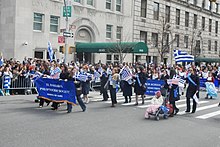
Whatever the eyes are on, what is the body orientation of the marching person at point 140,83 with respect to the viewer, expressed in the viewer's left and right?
facing the viewer and to the left of the viewer

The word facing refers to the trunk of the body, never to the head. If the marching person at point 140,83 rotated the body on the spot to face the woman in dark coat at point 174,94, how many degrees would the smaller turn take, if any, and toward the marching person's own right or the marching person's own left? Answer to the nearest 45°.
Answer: approximately 90° to the marching person's own left

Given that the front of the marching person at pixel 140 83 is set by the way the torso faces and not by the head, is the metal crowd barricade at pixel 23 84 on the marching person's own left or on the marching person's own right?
on the marching person's own right

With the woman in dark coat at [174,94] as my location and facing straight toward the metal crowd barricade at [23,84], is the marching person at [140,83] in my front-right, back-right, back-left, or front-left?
front-right
